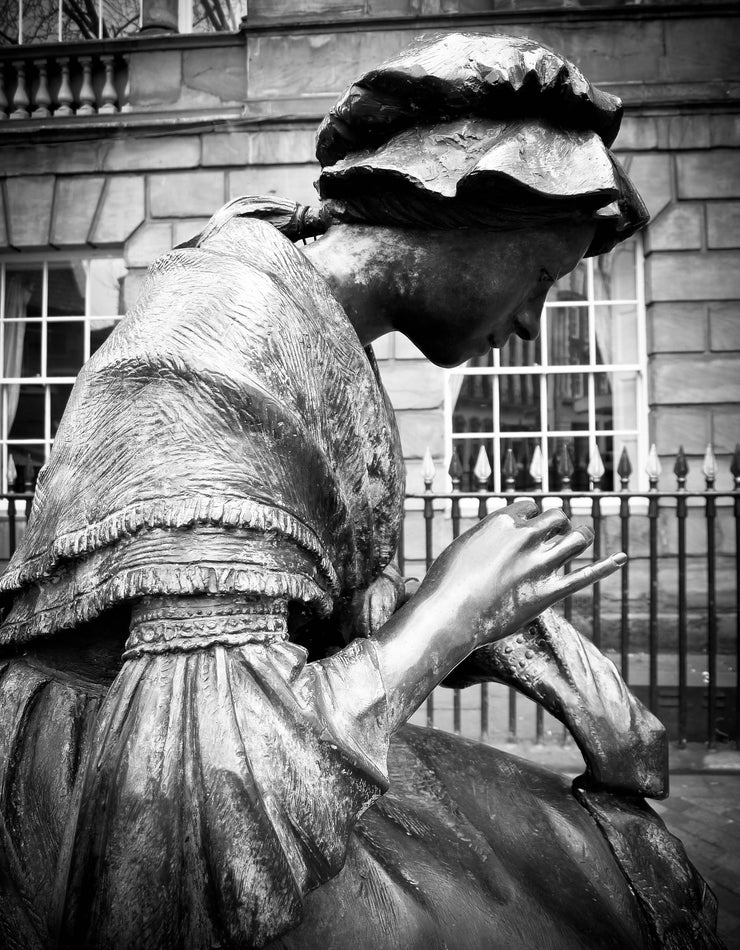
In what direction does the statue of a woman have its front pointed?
to the viewer's right

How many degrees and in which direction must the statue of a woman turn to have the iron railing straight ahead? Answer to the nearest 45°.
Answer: approximately 45° to its left

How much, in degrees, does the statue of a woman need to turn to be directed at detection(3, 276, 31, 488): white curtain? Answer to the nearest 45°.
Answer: approximately 135° to its left

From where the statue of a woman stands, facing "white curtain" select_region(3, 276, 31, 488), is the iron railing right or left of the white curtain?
right

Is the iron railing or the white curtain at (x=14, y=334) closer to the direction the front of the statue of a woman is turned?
the iron railing
